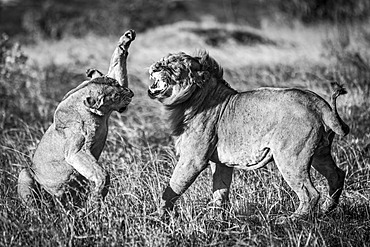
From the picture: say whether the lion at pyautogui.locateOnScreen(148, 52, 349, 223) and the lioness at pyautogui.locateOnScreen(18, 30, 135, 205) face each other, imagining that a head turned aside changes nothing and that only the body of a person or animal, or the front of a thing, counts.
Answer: yes

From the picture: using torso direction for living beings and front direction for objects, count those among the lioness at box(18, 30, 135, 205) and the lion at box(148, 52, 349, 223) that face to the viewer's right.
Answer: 1

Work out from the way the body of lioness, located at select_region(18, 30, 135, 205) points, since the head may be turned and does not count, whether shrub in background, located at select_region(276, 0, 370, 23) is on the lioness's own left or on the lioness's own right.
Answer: on the lioness's own left

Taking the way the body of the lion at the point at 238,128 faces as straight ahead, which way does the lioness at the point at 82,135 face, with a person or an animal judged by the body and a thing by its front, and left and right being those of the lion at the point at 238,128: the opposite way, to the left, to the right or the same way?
the opposite way

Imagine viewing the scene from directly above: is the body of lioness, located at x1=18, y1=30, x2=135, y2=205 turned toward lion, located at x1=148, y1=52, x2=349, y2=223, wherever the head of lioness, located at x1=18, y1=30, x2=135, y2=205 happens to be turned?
yes

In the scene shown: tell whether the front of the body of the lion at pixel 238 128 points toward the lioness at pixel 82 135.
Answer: yes

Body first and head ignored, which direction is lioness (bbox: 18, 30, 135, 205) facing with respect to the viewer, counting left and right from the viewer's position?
facing to the right of the viewer

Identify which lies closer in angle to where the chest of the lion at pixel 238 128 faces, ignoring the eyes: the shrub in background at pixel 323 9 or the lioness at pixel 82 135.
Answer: the lioness

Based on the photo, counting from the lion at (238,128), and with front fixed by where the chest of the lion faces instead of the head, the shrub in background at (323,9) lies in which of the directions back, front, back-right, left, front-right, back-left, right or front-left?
right

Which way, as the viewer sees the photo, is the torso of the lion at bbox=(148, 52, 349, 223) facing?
to the viewer's left
